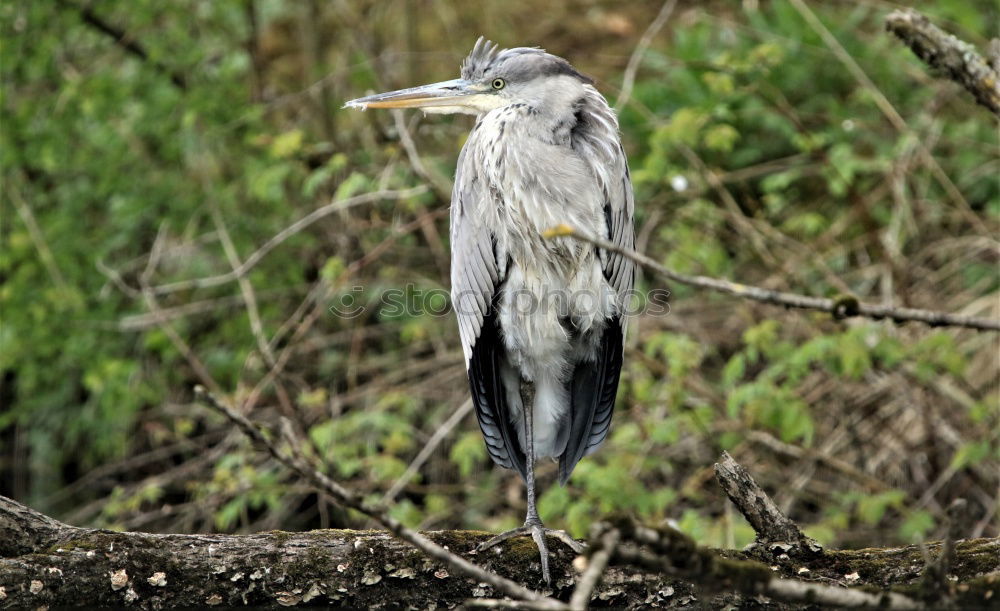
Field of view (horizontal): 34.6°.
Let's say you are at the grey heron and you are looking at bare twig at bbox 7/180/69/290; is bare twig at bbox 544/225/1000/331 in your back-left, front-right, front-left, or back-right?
back-right

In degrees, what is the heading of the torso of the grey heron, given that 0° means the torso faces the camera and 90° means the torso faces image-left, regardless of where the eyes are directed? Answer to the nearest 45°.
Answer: approximately 0°

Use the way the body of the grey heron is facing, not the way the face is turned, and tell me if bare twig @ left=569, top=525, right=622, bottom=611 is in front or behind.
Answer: in front
